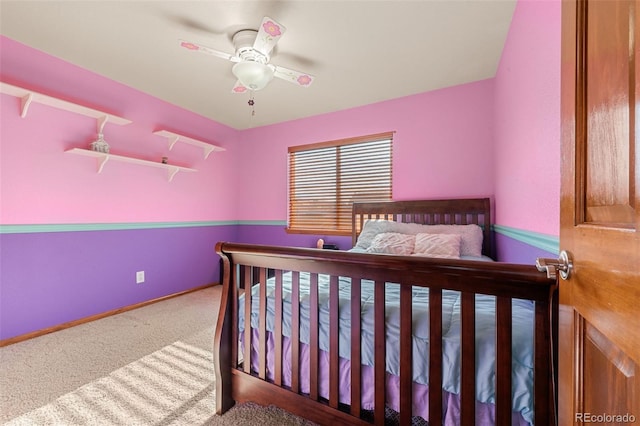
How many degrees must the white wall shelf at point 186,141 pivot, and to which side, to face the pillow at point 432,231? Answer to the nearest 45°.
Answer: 0° — it already faces it

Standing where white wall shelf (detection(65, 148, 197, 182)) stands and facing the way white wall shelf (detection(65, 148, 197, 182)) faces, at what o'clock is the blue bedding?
The blue bedding is roughly at 1 o'clock from the white wall shelf.

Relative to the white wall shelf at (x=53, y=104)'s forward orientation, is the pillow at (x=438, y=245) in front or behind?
in front

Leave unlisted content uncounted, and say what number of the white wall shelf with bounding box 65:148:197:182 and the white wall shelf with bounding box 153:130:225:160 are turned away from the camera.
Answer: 0

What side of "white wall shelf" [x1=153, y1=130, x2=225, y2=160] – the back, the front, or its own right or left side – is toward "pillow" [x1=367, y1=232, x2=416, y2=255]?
front

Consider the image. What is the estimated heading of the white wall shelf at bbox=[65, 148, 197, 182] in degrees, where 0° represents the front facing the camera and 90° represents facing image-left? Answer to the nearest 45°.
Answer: approximately 315°

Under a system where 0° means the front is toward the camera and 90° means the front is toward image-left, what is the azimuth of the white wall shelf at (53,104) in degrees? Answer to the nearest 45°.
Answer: approximately 315°

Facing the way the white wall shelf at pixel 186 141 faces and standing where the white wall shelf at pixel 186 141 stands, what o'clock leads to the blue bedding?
The blue bedding is roughly at 1 o'clock from the white wall shelf.

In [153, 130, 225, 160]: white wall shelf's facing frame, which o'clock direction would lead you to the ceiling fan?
The ceiling fan is roughly at 1 o'clock from the white wall shelf.

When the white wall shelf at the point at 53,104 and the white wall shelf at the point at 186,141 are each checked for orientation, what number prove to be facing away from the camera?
0

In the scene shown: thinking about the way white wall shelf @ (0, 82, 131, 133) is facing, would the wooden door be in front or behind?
in front
